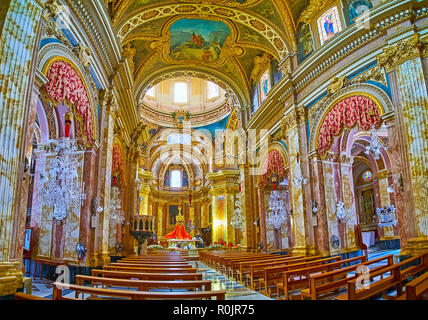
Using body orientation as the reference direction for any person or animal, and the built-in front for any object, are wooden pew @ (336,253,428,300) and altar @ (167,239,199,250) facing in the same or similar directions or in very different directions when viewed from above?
very different directions

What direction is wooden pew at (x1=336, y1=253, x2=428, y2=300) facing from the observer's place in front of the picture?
facing away from the viewer and to the left of the viewer

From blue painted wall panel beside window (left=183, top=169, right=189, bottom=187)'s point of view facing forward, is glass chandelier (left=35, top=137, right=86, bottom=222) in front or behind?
in front

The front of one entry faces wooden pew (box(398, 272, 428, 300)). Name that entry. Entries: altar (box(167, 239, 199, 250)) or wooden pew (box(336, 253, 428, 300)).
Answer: the altar

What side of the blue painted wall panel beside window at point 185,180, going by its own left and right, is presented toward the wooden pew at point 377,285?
front

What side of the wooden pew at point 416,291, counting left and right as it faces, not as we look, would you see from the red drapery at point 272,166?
front

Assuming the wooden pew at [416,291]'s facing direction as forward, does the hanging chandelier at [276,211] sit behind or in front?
in front

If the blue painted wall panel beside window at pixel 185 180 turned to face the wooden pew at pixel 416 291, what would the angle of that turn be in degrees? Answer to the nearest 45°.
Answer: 0° — it already faces it

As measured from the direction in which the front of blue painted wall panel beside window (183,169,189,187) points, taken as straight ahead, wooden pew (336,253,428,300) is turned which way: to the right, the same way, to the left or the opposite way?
the opposite way

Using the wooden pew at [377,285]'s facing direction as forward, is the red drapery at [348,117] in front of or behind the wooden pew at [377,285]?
in front
